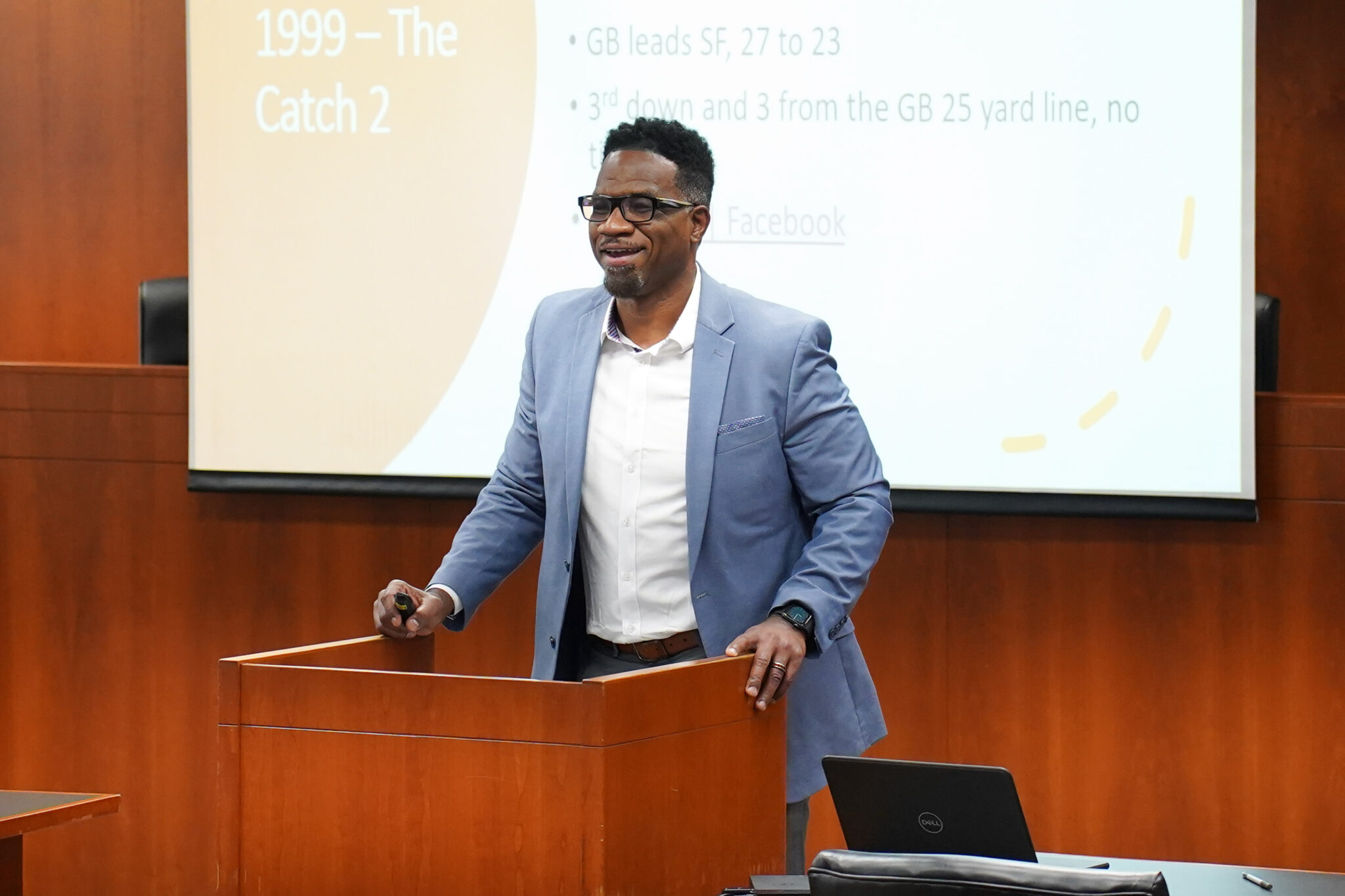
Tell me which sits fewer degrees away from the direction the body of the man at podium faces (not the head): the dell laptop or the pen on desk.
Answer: the dell laptop

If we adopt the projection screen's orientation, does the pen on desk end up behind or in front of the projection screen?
in front

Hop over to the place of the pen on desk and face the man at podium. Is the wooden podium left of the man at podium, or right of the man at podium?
left

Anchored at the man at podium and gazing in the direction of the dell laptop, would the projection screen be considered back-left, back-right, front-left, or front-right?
back-left

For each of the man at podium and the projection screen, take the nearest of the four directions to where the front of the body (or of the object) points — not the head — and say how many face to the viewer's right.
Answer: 0

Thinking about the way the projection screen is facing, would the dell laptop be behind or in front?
in front

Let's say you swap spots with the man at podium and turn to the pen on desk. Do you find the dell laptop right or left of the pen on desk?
right

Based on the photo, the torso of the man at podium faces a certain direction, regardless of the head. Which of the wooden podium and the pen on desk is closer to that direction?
the wooden podium

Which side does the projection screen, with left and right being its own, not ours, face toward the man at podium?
front

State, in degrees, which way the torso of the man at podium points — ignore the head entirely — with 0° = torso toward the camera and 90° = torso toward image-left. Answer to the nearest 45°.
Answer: approximately 45°

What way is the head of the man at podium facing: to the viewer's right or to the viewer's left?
to the viewer's left

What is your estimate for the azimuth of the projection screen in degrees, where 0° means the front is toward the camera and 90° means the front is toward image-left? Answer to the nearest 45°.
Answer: approximately 0°
